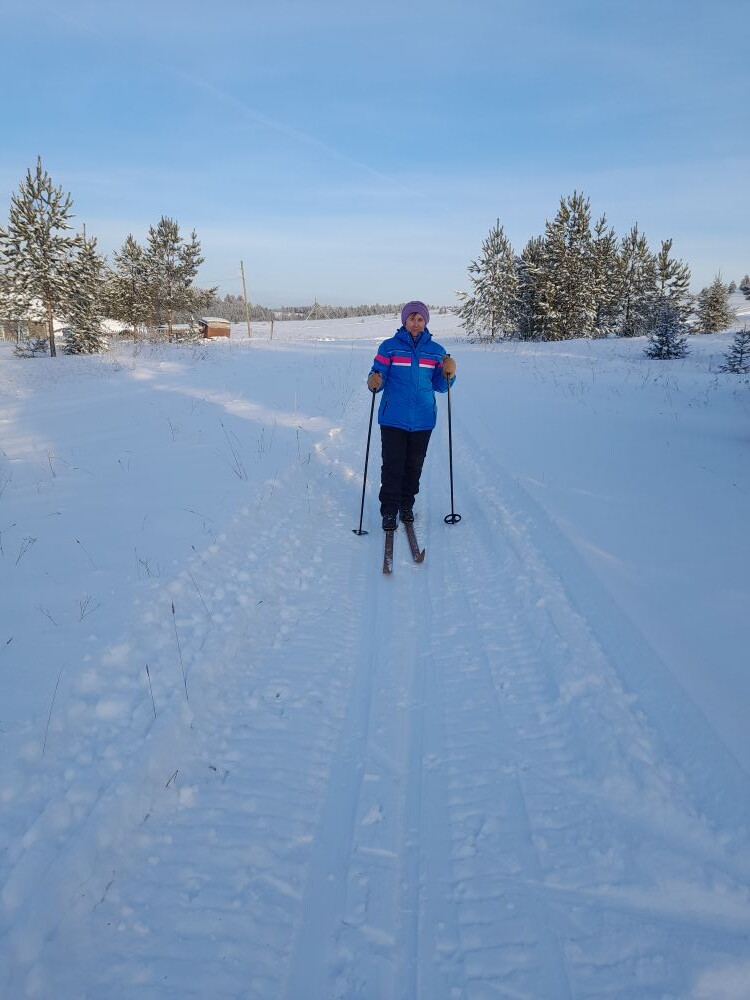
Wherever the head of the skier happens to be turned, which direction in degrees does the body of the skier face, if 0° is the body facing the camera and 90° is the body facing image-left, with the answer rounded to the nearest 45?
approximately 0°

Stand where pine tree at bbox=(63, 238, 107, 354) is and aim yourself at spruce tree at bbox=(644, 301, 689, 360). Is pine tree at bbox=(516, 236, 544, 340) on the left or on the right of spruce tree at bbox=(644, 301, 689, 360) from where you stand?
left

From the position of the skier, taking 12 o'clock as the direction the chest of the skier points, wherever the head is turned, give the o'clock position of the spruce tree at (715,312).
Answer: The spruce tree is roughly at 7 o'clock from the skier.

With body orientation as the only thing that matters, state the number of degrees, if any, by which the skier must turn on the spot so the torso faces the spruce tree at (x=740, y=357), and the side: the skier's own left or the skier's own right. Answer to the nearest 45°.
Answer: approximately 135° to the skier's own left

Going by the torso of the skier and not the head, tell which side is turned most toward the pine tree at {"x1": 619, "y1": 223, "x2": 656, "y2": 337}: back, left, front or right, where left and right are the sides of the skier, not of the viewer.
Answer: back

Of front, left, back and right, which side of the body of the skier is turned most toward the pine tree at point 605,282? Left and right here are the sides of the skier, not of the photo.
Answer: back

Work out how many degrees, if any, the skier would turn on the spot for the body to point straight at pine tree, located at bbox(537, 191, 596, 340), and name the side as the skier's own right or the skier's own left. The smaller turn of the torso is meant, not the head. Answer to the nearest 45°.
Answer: approximately 180°

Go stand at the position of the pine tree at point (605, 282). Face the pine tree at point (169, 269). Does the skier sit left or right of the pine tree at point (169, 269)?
left
